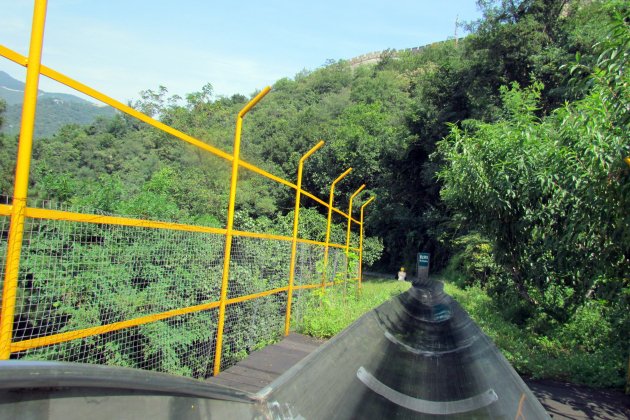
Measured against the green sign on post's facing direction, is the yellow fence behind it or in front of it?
in front

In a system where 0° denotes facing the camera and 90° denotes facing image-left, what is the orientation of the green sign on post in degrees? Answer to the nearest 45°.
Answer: approximately 0°
